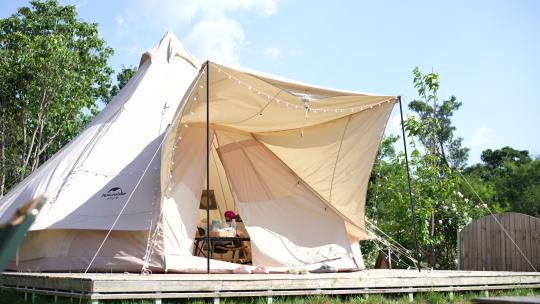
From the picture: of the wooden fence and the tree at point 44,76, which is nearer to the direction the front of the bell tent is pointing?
the wooden fence

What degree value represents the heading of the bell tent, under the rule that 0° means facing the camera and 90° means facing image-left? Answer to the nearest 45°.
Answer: approximately 315°

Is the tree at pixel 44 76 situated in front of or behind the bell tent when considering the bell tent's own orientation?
behind

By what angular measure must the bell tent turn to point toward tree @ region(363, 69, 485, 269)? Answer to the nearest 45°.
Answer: approximately 90° to its left

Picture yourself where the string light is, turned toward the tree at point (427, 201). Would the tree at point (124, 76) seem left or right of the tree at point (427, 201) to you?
left

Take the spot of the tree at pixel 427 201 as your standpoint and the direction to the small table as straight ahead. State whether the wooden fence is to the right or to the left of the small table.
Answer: left

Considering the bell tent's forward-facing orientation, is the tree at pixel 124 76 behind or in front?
behind
